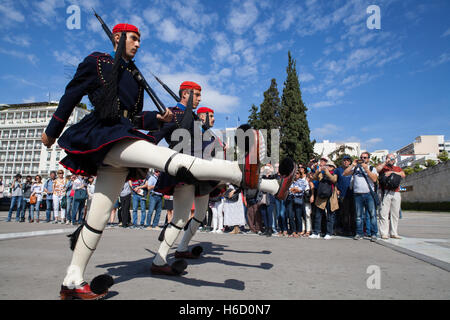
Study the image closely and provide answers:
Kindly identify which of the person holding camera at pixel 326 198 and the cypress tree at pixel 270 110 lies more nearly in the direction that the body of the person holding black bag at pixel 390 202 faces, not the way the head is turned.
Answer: the person holding camera

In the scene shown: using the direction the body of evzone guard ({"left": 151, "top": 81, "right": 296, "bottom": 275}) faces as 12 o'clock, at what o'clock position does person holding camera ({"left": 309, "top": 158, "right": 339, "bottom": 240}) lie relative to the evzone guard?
The person holding camera is roughly at 10 o'clock from the evzone guard.

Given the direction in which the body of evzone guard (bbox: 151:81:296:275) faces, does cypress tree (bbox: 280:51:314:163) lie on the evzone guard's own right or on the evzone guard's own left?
on the evzone guard's own left

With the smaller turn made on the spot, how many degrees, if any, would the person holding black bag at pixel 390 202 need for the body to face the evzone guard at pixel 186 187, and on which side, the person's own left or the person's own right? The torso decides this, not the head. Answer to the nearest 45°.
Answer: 0° — they already face them

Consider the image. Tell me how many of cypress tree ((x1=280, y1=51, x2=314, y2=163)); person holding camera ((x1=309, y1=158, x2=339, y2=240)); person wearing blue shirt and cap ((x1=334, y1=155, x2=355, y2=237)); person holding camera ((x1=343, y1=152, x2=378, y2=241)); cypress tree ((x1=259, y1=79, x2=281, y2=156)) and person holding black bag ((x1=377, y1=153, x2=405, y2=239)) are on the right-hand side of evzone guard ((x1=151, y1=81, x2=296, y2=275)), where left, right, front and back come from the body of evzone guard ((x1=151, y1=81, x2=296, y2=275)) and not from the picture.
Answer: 0

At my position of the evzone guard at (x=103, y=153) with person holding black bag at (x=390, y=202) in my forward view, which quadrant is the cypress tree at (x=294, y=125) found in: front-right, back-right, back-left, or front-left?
front-left

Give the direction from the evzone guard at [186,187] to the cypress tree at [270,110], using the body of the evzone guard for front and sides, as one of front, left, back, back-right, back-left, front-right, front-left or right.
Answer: left

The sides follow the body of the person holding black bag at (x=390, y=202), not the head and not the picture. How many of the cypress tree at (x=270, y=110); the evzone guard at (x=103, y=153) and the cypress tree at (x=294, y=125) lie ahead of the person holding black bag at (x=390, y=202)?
1

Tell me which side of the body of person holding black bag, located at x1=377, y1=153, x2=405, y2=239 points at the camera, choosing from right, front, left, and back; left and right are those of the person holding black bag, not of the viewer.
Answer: front

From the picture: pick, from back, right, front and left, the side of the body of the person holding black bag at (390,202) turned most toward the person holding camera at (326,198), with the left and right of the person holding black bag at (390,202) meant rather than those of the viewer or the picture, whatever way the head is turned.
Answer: right

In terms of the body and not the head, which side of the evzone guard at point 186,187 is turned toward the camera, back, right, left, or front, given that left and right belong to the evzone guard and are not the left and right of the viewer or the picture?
right

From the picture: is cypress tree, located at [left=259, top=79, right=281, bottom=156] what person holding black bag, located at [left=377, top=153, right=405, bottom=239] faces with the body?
no

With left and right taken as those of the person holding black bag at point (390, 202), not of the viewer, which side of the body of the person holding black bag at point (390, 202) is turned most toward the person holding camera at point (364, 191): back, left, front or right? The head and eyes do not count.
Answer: right

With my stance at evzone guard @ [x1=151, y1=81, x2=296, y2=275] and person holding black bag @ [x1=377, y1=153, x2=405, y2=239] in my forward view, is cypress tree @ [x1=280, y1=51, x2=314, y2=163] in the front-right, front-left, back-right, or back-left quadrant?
front-left

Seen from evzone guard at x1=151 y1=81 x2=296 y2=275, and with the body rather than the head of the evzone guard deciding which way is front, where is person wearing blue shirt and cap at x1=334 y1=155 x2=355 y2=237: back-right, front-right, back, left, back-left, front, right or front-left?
front-left

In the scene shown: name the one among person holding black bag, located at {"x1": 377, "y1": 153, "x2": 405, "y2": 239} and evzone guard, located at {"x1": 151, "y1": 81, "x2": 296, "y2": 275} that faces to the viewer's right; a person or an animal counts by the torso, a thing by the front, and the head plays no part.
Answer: the evzone guard
